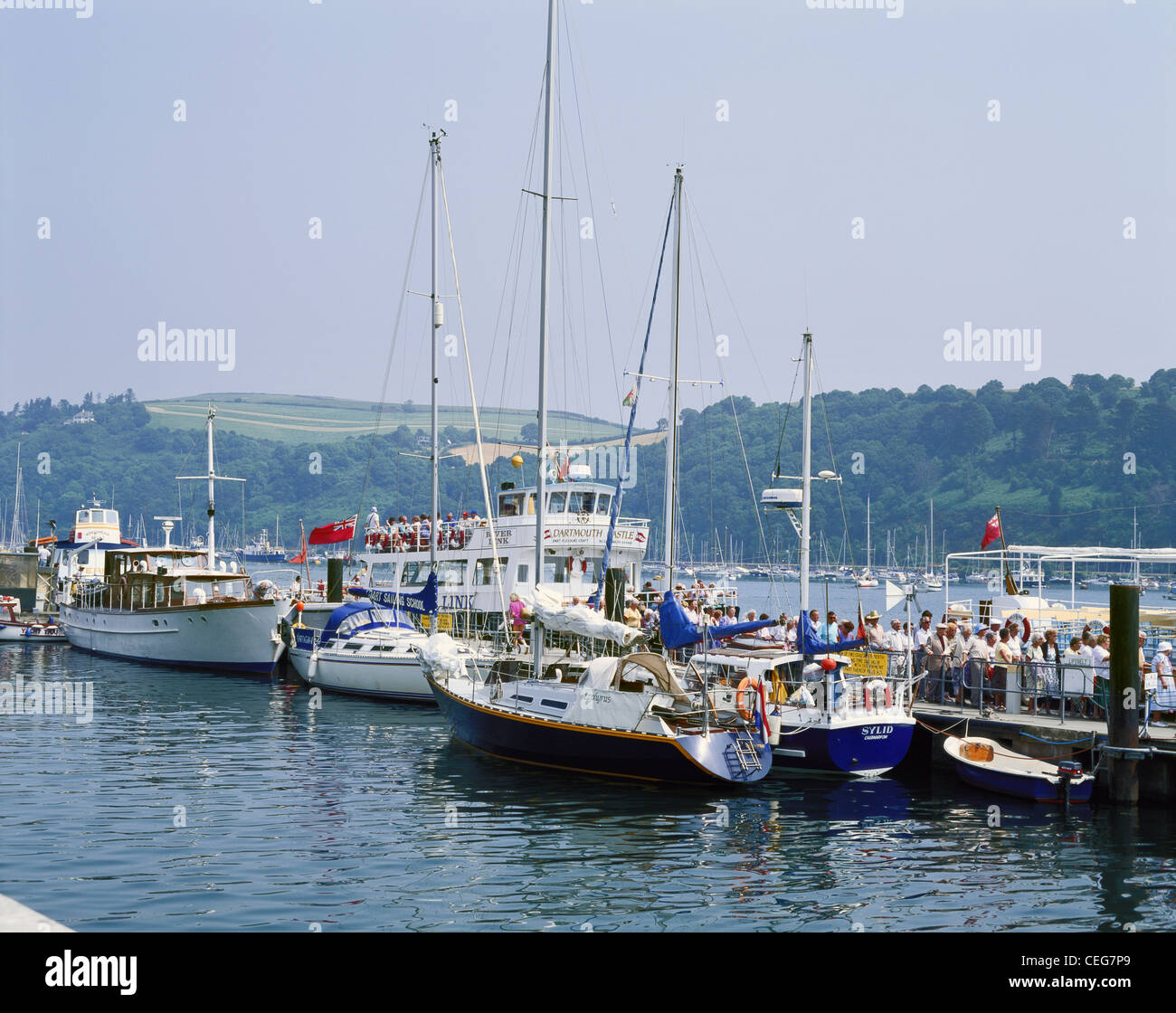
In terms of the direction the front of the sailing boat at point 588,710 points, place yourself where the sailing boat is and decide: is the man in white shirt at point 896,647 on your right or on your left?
on your right

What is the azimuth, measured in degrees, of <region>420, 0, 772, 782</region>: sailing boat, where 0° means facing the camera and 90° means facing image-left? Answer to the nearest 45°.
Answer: approximately 135°

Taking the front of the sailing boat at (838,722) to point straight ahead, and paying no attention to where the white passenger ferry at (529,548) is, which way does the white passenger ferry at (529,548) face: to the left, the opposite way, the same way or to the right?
the opposite way

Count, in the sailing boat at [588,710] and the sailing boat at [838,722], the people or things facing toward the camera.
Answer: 0

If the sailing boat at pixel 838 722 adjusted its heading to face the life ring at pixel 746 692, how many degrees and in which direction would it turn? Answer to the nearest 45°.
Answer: approximately 90° to its left

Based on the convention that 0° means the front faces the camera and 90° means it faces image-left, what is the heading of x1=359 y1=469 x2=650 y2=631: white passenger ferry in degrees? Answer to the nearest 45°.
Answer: approximately 315°

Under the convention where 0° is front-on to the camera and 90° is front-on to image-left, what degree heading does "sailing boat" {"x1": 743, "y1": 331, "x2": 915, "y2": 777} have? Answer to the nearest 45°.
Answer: approximately 135°
